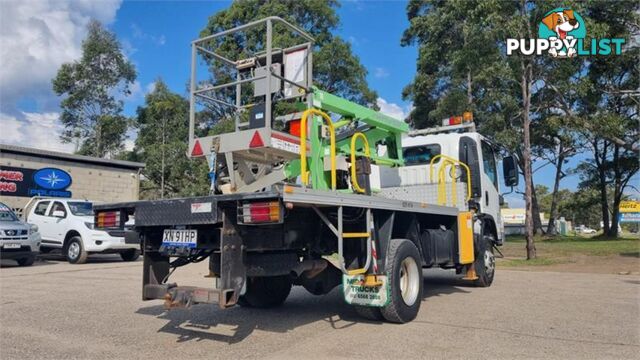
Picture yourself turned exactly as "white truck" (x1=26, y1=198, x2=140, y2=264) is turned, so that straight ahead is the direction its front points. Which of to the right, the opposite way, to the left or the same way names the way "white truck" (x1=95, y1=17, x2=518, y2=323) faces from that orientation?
to the left

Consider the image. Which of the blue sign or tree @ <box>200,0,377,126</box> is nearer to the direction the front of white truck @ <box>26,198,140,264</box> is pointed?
the tree

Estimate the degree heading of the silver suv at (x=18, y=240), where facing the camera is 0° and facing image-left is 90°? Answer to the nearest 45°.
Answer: approximately 315°

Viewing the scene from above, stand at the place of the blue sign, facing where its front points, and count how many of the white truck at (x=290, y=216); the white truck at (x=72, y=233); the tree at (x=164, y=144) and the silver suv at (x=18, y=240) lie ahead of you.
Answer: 3

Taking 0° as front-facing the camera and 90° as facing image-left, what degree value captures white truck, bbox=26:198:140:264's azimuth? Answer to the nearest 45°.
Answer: approximately 315°

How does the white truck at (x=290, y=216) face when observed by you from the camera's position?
facing away from the viewer and to the right of the viewer

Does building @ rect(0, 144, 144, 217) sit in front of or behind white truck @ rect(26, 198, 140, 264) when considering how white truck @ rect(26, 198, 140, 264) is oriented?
behind

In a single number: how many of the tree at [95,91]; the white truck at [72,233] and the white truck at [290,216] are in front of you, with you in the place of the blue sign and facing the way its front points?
2

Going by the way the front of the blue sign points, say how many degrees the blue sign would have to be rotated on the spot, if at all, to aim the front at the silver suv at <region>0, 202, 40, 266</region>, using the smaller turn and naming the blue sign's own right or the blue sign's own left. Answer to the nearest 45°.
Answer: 0° — it already faces it

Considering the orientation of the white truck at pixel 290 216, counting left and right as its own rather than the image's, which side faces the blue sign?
left

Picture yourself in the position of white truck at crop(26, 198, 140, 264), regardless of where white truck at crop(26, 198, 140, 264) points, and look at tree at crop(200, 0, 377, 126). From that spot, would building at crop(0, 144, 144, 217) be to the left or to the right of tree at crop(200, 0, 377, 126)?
left

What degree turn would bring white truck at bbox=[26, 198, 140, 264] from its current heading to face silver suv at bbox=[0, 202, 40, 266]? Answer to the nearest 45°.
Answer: approximately 90° to its right
